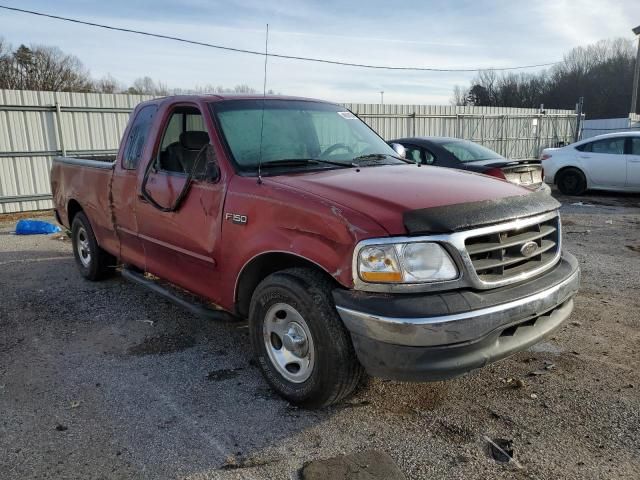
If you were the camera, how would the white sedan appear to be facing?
facing to the right of the viewer

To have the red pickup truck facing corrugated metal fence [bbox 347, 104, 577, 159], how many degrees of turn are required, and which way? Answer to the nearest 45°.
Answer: approximately 135° to its left

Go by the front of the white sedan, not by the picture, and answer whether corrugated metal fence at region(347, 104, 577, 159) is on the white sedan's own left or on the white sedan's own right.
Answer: on the white sedan's own left

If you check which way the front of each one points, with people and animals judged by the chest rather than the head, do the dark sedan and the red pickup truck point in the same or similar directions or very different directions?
very different directions

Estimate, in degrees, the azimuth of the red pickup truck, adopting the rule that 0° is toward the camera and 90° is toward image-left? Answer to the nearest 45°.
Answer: approximately 315°

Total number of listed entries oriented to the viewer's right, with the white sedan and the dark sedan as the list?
1

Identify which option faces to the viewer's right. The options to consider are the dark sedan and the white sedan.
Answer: the white sedan

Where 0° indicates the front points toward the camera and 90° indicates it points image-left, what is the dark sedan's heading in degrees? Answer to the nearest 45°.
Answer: approximately 135°

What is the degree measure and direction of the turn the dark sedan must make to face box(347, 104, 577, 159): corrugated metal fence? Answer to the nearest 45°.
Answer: approximately 45° to its right

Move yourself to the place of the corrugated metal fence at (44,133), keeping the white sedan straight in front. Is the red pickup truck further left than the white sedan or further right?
right

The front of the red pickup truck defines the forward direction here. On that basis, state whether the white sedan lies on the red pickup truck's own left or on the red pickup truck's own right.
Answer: on the red pickup truck's own left
